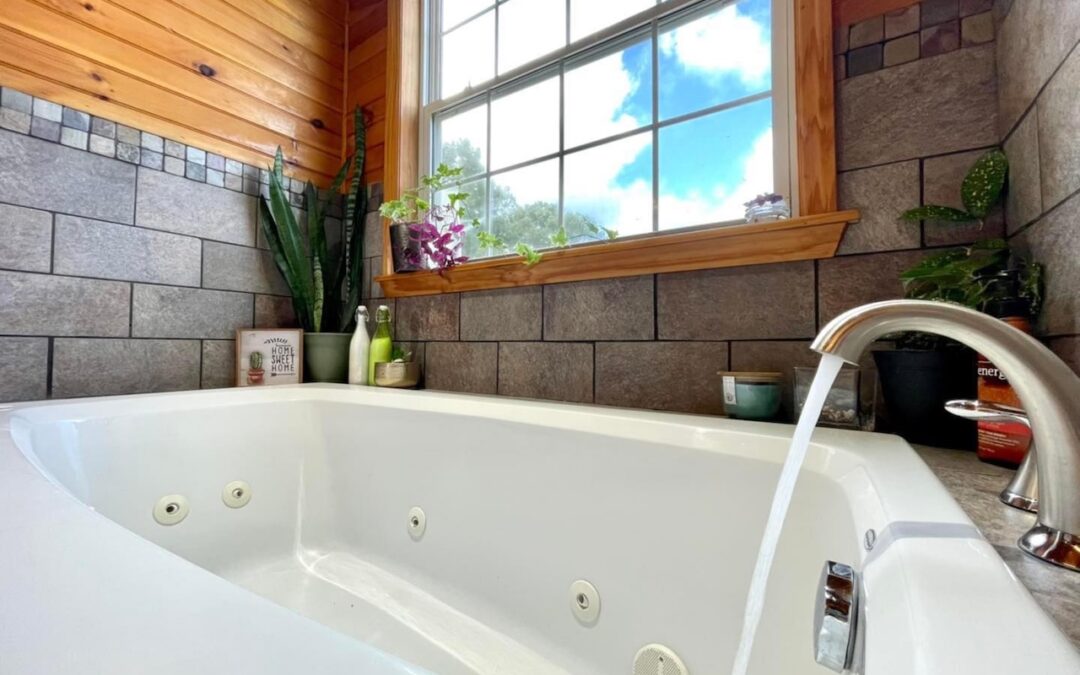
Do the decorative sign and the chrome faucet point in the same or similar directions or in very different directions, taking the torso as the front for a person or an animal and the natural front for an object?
very different directions

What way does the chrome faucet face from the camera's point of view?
to the viewer's left

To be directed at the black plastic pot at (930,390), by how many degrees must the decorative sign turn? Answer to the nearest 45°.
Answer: approximately 45° to its left

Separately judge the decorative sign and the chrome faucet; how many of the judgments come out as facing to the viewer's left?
1

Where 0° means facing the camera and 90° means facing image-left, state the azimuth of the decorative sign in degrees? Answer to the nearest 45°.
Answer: approximately 0°
